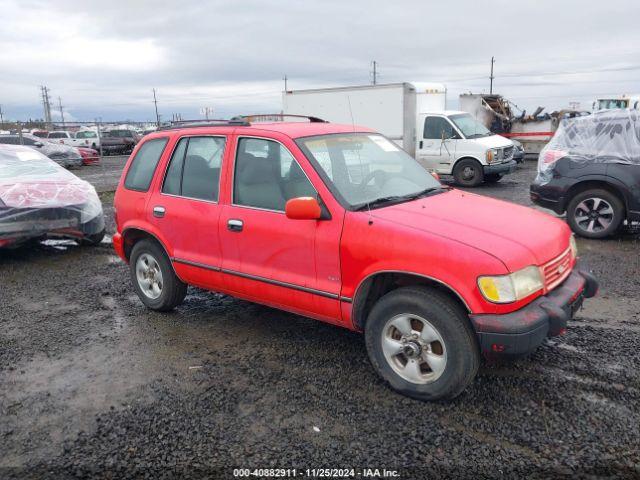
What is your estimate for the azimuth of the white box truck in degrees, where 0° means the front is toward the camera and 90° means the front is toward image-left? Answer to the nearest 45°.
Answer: approximately 315°

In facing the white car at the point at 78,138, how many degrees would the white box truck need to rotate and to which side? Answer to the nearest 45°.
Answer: approximately 180°

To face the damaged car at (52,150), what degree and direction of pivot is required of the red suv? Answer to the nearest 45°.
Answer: approximately 180°

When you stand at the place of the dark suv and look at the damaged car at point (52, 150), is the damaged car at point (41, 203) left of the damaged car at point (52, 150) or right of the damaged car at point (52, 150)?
left

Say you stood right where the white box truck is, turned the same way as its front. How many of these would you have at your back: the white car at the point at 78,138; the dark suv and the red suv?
1

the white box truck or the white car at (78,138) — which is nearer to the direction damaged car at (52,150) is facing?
the white box truck

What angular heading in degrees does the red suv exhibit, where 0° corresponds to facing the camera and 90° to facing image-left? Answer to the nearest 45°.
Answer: approximately 315°

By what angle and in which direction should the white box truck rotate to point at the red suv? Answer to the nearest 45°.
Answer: approximately 45° to its right

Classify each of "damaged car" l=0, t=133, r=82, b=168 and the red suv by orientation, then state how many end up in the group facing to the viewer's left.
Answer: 0

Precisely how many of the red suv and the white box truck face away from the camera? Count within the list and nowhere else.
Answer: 0

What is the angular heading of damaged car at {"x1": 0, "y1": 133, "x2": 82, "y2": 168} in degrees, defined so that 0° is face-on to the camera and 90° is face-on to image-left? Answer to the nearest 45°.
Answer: approximately 315°

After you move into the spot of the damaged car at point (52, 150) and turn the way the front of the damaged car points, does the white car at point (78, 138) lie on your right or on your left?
on your left

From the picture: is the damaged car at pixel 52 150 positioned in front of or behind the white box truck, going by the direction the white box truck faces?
behind
